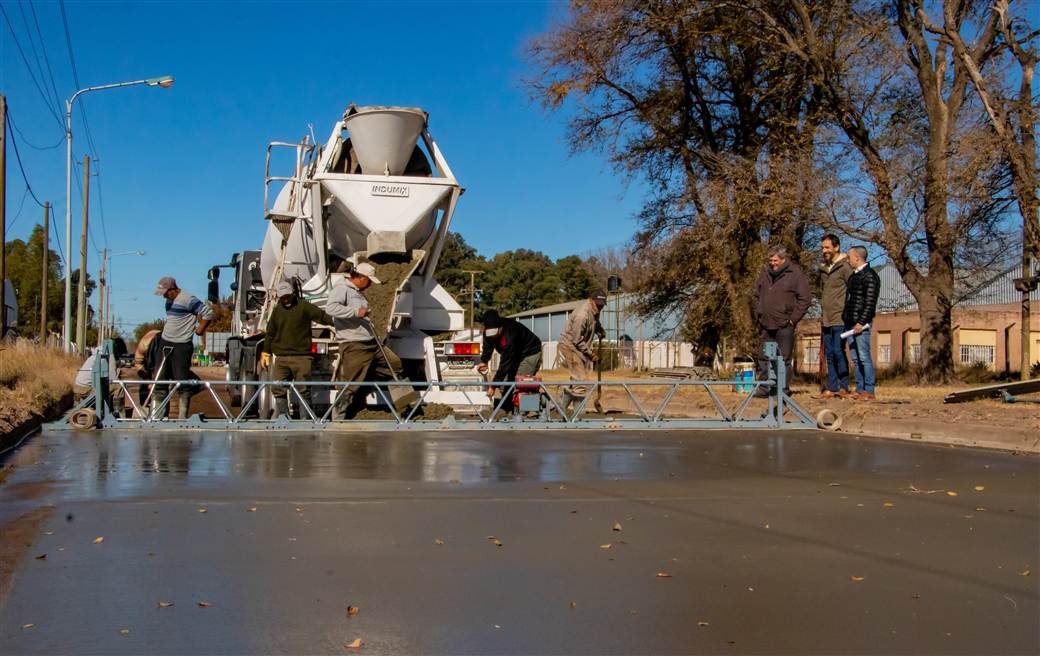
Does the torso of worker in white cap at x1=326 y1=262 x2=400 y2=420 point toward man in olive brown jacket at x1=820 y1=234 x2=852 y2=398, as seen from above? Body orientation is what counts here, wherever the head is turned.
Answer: yes

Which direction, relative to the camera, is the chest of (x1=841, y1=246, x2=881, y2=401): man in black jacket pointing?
to the viewer's left

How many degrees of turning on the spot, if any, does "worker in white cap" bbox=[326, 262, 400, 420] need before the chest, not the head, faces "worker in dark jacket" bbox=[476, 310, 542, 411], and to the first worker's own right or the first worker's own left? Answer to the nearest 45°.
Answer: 0° — they already face them

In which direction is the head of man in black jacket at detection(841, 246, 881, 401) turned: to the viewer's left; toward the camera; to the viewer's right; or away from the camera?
to the viewer's left
